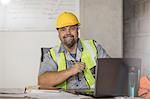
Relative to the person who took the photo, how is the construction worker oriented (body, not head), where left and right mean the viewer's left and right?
facing the viewer

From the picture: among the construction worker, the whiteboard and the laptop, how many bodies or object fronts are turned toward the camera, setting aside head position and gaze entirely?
2

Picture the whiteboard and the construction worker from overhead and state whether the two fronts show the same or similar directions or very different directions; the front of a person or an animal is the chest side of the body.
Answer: same or similar directions

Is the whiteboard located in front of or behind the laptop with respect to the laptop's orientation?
in front

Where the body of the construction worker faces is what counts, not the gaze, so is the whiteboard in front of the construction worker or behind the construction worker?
behind

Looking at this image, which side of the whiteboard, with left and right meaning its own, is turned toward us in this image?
front

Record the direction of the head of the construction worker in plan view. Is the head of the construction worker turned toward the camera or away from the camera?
toward the camera

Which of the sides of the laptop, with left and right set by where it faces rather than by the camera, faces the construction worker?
front

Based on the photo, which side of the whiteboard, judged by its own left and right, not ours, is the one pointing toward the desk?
front

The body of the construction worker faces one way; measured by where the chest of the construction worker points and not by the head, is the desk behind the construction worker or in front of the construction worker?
in front

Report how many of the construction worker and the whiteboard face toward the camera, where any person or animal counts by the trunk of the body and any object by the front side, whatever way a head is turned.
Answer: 2

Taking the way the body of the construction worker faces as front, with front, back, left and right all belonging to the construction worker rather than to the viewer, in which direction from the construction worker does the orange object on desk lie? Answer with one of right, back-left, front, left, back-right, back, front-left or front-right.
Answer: front-left

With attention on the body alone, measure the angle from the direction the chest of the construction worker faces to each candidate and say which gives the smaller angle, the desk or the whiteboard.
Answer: the desk

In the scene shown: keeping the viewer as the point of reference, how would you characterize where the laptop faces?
facing away from the viewer and to the left of the viewer

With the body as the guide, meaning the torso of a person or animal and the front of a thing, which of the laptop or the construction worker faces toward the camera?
the construction worker
